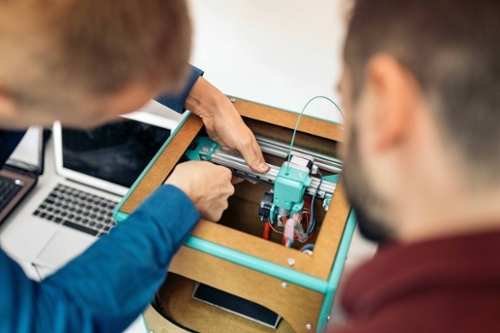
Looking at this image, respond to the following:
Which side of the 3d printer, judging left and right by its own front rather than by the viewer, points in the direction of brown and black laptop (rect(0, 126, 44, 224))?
right

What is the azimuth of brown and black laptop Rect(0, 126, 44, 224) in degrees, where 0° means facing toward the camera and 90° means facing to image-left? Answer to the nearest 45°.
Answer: approximately 45°

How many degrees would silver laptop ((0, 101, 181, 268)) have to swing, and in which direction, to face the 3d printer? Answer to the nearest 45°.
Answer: approximately 90° to its left

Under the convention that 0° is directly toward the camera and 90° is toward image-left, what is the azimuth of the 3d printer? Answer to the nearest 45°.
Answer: approximately 45°

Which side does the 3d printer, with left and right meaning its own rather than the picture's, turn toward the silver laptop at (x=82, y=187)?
right

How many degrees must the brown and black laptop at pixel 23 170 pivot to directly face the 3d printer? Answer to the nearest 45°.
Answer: approximately 90° to its left
